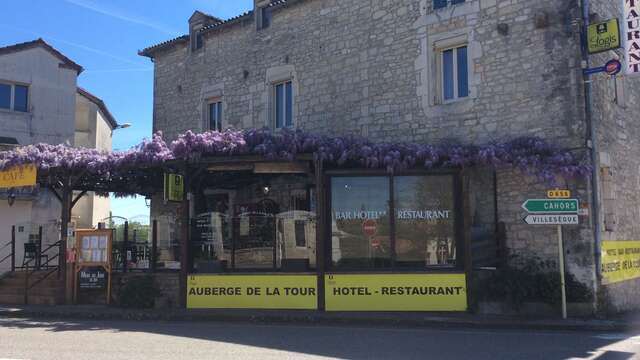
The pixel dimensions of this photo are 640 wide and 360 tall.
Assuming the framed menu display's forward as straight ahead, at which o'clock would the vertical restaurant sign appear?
The vertical restaurant sign is roughly at 10 o'clock from the framed menu display.

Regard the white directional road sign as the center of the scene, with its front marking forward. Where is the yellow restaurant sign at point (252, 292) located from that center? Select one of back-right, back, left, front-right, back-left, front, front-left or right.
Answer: right

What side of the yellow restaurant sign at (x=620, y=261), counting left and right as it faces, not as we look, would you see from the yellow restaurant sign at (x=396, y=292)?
right

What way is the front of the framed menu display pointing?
toward the camera

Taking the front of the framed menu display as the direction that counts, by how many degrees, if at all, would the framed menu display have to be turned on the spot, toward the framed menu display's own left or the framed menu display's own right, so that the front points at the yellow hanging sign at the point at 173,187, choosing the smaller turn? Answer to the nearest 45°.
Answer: approximately 45° to the framed menu display's own left

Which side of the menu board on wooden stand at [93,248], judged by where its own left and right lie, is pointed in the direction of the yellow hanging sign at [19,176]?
right

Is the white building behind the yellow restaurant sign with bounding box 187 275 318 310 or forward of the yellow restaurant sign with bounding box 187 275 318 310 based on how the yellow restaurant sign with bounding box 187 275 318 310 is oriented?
behind

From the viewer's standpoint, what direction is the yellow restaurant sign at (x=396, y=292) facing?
toward the camera

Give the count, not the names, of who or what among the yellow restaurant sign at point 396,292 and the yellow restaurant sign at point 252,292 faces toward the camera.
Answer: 2
